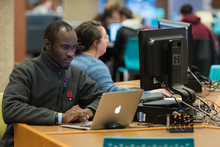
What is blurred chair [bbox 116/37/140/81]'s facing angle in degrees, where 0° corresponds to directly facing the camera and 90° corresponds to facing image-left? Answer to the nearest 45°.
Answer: approximately 135°

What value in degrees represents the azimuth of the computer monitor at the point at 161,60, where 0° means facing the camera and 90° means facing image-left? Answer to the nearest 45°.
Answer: approximately 135°

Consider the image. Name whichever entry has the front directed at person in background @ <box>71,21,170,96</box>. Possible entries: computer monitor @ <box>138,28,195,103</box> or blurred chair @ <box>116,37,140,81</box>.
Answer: the computer monitor

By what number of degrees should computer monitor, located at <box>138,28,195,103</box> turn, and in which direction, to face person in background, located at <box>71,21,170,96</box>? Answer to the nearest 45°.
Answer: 0° — it already faces them

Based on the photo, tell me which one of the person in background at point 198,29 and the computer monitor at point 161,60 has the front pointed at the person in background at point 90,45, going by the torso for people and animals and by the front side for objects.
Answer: the computer monitor

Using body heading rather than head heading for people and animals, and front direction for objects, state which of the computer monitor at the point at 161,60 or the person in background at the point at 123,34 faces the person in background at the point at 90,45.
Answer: the computer monitor

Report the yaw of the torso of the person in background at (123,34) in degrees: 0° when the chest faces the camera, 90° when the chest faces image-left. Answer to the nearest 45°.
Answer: approximately 135°
